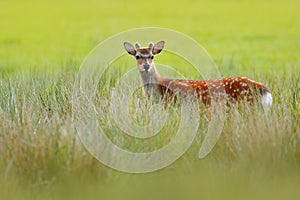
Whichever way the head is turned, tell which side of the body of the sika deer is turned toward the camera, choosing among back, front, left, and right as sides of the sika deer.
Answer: left
